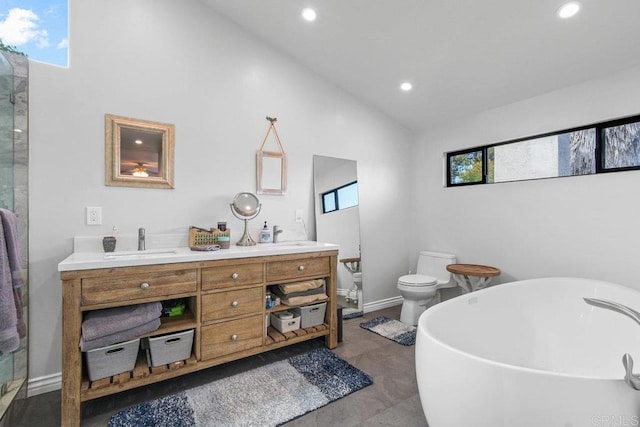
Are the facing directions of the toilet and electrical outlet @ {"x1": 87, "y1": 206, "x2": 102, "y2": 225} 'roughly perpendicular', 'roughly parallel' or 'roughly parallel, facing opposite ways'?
roughly perpendicular

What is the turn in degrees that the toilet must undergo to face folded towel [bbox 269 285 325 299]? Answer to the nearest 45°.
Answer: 0° — it already faces it

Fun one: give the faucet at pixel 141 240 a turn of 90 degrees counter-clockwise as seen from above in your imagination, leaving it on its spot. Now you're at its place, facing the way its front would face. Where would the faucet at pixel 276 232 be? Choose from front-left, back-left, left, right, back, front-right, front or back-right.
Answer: front

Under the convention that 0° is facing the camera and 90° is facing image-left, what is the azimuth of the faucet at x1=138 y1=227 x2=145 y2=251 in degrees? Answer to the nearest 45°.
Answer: approximately 0°

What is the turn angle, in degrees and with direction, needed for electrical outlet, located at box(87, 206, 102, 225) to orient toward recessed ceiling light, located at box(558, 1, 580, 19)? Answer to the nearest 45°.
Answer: approximately 45° to its left

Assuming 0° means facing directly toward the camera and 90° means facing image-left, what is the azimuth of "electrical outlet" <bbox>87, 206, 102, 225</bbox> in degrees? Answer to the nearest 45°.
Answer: approximately 0°

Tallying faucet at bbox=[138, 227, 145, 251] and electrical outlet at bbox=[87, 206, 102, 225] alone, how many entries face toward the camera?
2

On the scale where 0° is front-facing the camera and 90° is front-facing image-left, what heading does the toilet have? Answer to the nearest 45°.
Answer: approximately 45°

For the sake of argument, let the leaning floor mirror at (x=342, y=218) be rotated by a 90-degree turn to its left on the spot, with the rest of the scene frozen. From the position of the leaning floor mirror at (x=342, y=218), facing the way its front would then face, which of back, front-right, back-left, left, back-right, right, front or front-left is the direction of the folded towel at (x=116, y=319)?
back
